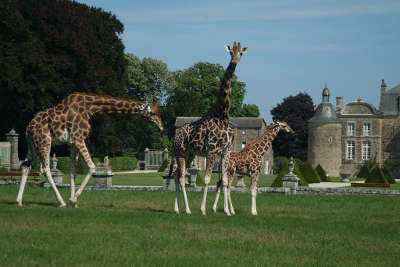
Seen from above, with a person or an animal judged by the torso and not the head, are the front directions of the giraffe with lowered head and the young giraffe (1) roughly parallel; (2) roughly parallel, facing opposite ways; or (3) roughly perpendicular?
roughly parallel

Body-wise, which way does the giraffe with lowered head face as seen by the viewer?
to the viewer's right

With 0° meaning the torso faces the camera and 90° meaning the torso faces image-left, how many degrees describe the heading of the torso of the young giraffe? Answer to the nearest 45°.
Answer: approximately 270°

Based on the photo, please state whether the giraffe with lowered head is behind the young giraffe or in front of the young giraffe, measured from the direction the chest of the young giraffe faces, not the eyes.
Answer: behind

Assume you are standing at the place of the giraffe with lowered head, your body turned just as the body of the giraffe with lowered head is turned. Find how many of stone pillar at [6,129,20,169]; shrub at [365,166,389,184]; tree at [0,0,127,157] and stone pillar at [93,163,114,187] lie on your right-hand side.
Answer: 0

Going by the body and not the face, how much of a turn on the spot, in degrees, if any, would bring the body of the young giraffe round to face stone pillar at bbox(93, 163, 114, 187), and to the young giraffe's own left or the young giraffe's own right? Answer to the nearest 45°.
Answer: approximately 135° to the young giraffe's own left

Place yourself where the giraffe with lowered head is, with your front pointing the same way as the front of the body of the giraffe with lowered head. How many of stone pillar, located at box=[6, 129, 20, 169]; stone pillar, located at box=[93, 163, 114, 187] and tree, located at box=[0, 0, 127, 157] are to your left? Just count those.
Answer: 3

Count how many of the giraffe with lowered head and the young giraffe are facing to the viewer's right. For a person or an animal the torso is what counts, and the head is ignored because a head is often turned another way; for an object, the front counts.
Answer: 2

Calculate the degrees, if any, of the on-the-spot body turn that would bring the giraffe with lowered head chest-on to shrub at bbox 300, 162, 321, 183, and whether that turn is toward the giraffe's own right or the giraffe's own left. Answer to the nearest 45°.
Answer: approximately 45° to the giraffe's own left

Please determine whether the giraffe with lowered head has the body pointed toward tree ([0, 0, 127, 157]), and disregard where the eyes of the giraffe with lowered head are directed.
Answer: no

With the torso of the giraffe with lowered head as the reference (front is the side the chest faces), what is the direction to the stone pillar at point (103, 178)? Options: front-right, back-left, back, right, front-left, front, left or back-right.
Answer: left

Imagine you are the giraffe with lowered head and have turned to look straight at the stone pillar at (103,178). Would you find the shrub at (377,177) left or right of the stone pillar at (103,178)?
right

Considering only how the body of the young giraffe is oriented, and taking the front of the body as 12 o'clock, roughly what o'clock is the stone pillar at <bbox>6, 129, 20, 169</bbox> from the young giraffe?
The stone pillar is roughly at 8 o'clock from the young giraffe.

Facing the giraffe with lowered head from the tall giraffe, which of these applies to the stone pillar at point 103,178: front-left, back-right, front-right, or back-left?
front-right

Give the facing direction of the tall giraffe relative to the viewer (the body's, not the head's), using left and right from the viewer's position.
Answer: facing the viewer and to the right of the viewer
